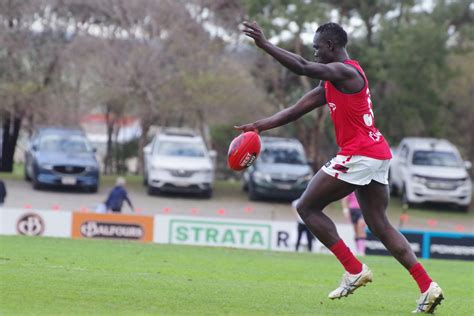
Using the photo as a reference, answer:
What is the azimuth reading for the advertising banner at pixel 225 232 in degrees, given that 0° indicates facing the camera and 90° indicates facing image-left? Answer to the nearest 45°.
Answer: approximately 0°

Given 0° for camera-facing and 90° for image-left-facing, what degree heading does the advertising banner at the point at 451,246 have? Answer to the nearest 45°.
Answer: approximately 0°

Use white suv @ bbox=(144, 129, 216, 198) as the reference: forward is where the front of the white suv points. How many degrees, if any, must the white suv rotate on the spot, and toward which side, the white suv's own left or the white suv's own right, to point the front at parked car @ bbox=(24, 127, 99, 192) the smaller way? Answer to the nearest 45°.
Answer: approximately 90° to the white suv's own right

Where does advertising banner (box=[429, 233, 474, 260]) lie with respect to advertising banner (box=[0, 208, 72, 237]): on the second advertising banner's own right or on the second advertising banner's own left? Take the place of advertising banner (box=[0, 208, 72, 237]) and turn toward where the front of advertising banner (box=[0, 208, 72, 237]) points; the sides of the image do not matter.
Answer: on the second advertising banner's own left

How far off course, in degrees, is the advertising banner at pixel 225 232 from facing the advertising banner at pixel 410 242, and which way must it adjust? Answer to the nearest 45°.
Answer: approximately 90° to its left
